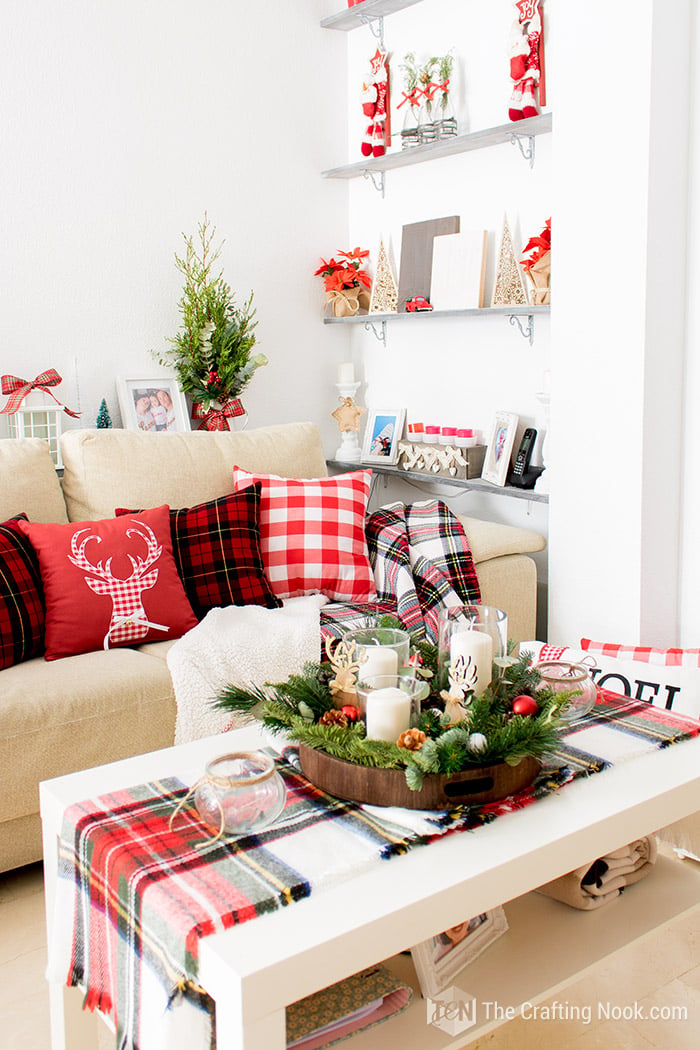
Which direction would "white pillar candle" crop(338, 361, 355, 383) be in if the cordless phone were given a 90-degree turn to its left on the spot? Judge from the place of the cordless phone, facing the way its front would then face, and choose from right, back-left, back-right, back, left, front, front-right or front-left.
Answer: back

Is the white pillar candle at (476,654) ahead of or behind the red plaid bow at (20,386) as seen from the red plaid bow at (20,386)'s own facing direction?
ahead

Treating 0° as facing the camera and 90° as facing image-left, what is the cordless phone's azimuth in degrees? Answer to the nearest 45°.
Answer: approximately 45°

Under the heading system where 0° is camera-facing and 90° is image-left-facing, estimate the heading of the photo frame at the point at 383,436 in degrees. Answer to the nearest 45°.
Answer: approximately 45°

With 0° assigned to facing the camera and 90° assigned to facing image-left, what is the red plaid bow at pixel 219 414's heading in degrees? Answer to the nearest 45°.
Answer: approximately 0°

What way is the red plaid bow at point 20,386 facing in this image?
toward the camera

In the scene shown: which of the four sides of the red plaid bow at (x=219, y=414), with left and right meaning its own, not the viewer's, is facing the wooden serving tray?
front

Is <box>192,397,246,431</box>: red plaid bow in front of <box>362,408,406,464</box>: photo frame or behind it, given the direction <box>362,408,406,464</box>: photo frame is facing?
in front

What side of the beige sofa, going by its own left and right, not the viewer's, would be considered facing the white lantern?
back

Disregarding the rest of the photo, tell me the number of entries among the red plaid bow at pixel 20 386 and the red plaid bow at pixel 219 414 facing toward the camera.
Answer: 2

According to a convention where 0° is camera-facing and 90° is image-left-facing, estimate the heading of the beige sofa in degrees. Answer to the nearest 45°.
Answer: approximately 315°

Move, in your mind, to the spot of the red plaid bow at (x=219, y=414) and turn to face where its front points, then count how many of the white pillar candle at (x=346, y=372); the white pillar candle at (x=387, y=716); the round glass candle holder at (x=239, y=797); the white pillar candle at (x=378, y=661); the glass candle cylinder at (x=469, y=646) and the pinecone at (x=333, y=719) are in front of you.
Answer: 5

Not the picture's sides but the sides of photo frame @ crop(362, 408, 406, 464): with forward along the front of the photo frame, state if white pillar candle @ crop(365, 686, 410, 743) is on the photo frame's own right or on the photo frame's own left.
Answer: on the photo frame's own left

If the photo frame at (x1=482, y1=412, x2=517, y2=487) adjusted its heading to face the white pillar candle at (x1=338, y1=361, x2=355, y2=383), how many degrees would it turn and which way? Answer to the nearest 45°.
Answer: approximately 90° to its right
